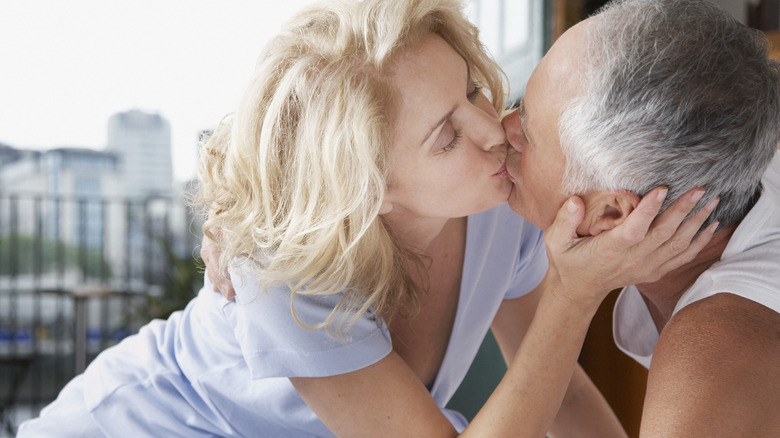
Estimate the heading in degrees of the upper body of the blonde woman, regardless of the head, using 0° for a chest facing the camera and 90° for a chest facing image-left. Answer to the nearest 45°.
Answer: approximately 315°

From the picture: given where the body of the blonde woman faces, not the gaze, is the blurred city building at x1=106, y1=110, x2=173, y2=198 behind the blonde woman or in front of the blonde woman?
behind
